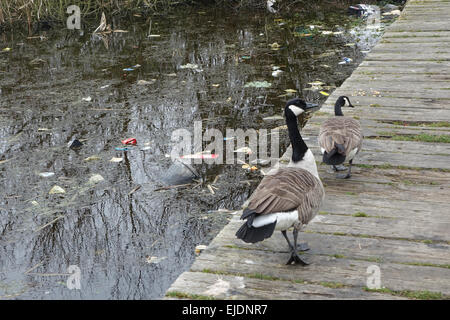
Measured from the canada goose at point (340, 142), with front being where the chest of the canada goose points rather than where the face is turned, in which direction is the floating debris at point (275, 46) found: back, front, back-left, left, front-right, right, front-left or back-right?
front

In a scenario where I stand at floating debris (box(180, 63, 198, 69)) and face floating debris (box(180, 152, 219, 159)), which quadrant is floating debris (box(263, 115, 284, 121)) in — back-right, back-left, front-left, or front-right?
front-left

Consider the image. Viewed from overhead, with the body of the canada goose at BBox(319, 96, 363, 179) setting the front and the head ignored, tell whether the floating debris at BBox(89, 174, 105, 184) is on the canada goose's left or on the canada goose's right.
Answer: on the canada goose's left

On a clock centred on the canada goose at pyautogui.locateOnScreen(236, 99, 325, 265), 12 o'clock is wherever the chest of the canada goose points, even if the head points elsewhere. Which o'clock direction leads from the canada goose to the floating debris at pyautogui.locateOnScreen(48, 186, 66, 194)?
The floating debris is roughly at 9 o'clock from the canada goose.

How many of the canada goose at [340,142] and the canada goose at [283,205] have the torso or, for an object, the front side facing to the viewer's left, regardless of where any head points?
0

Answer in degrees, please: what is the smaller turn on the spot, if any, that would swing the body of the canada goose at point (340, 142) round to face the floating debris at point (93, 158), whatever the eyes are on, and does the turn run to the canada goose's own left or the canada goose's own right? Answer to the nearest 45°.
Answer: approximately 45° to the canada goose's own left

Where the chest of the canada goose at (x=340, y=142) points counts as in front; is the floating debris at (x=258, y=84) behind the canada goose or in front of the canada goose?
in front

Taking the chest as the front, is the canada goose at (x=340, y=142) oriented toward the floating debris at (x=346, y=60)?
yes

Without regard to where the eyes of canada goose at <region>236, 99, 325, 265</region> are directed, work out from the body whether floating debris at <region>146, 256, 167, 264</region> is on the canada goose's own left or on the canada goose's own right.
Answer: on the canada goose's own left

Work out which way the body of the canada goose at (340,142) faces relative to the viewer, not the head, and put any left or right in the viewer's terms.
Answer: facing away from the viewer

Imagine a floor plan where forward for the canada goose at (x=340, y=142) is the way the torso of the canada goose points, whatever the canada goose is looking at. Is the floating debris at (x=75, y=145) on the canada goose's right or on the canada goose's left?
on the canada goose's left

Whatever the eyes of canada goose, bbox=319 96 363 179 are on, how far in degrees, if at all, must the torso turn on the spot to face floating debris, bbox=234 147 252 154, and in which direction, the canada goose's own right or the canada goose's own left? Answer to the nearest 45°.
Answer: approximately 45° to the canada goose's own left

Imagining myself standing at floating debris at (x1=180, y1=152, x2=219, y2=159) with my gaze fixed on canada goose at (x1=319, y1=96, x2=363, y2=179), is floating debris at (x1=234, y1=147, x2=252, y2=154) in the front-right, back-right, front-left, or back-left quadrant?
front-left

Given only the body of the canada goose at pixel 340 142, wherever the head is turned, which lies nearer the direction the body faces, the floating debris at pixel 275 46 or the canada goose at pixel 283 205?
the floating debris

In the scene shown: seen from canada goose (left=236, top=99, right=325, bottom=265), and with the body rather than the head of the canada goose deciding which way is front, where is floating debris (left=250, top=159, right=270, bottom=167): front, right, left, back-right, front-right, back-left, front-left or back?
front-left

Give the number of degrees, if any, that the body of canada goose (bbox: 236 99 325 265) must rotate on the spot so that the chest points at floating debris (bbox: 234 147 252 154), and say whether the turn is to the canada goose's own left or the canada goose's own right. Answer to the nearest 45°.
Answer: approximately 45° to the canada goose's own left

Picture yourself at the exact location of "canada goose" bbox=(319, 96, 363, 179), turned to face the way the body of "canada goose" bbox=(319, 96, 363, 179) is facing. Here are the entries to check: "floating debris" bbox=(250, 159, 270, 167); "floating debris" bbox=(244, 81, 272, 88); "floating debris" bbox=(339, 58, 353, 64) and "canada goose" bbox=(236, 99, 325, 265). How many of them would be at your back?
1

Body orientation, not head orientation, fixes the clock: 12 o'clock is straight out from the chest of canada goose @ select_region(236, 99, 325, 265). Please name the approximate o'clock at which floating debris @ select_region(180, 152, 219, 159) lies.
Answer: The floating debris is roughly at 10 o'clock from the canada goose.
